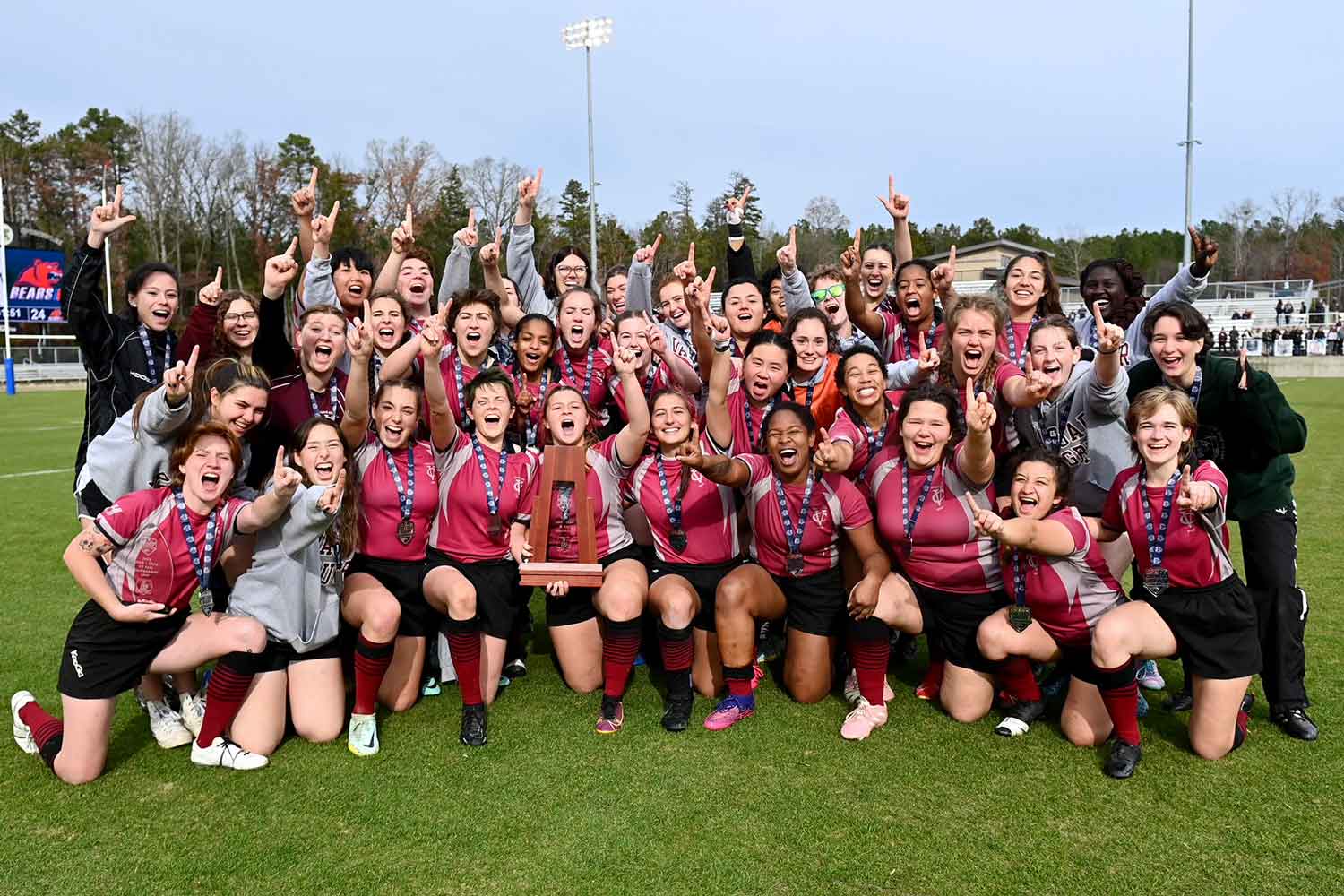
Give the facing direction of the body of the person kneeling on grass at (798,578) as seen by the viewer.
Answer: toward the camera

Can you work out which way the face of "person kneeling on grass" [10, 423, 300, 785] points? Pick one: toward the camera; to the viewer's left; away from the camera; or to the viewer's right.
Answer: toward the camera

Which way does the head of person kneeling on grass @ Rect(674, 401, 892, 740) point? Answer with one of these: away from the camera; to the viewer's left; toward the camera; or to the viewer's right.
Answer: toward the camera

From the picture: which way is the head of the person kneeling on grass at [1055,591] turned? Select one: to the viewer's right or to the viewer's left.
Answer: to the viewer's left

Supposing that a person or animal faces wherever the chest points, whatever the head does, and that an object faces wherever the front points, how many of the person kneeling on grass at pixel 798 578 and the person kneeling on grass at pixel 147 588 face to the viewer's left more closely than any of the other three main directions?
0

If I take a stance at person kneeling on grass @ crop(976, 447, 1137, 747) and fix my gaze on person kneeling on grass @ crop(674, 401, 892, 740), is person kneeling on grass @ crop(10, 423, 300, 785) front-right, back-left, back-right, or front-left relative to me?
front-left

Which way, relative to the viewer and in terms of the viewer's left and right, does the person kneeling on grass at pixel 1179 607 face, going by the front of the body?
facing the viewer and to the left of the viewer

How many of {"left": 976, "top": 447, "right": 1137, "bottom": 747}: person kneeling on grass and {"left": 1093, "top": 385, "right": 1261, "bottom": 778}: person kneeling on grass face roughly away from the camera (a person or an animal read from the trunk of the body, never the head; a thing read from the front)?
0

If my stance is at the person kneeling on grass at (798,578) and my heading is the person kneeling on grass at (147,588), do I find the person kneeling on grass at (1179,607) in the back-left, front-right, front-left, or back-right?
back-left

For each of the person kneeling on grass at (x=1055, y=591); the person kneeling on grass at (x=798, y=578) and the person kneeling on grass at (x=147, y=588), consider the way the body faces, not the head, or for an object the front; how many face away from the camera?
0

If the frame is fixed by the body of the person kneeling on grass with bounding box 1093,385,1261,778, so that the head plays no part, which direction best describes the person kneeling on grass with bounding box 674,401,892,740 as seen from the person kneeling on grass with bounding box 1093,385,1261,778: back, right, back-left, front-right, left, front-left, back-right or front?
front-right
